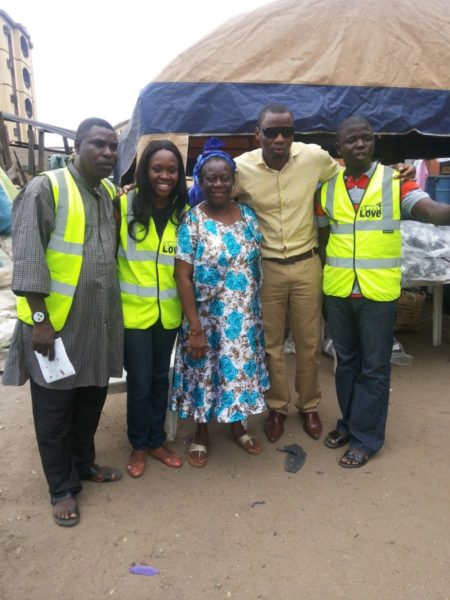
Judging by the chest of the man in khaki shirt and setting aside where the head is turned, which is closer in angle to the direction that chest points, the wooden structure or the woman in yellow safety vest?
the woman in yellow safety vest

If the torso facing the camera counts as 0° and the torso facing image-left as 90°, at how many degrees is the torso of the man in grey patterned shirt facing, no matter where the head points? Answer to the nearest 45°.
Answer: approximately 315°

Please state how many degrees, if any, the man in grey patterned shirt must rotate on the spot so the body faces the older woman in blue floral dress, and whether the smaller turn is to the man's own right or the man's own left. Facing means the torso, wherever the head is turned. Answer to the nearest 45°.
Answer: approximately 45° to the man's own left

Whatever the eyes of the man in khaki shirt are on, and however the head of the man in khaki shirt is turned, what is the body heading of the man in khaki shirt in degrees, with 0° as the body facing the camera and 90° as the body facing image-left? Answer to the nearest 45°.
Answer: approximately 0°

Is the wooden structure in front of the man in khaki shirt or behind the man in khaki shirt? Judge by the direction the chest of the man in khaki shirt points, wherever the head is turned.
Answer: behind

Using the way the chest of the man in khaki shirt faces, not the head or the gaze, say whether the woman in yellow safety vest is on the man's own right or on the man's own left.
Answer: on the man's own right

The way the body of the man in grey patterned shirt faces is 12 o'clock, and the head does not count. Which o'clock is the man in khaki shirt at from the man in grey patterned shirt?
The man in khaki shirt is roughly at 10 o'clock from the man in grey patterned shirt.

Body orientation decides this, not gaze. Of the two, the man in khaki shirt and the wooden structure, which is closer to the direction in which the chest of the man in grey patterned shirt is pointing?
the man in khaki shirt

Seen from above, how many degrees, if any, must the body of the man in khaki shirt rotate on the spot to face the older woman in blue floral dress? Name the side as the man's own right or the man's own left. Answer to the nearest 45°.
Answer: approximately 45° to the man's own right
